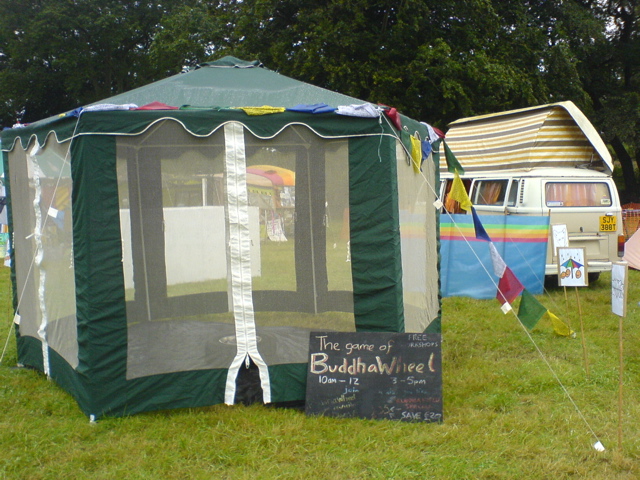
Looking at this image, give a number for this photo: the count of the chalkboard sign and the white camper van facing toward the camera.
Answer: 1

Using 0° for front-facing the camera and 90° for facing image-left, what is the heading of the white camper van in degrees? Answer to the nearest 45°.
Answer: approximately 135°

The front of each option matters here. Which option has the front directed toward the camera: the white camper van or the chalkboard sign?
the chalkboard sign

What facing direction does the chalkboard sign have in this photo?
toward the camera

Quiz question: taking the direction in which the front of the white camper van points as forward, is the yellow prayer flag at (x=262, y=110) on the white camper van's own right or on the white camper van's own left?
on the white camper van's own left
